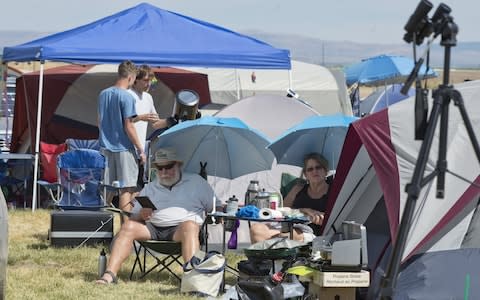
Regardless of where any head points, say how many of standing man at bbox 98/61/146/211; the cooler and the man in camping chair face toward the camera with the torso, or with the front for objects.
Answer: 2

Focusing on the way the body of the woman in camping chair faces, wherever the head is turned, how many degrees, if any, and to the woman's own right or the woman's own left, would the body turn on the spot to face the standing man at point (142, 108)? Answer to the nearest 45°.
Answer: approximately 90° to the woman's own right

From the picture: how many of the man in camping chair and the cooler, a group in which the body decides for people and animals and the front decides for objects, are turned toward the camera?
2

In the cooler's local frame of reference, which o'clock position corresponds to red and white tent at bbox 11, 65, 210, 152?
The red and white tent is roughly at 6 o'clock from the cooler.

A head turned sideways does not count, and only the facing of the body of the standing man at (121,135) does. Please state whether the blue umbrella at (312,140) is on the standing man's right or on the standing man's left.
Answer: on the standing man's right

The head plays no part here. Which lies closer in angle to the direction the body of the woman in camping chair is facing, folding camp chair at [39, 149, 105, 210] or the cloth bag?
the cloth bag
